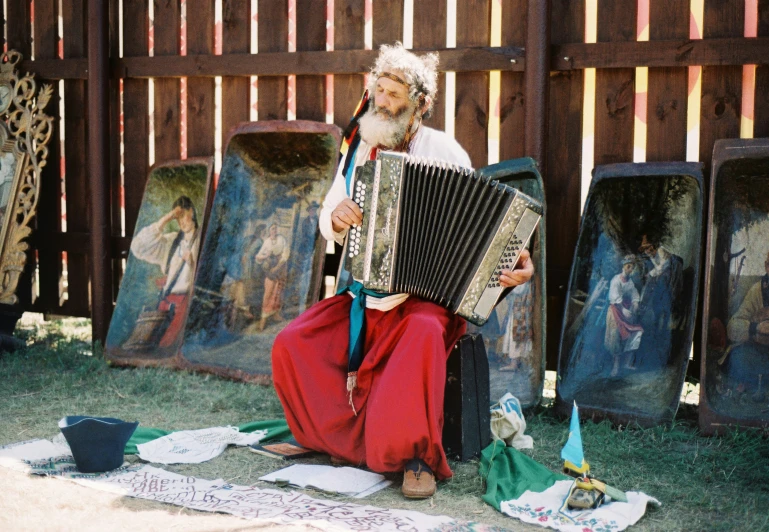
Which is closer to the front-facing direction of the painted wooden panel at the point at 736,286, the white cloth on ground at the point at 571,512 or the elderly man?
the white cloth on ground

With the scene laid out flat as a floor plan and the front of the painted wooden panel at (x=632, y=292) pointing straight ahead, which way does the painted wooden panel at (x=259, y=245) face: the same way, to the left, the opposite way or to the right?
the same way

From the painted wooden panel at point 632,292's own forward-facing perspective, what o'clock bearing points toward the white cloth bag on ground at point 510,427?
The white cloth bag on ground is roughly at 1 o'clock from the painted wooden panel.

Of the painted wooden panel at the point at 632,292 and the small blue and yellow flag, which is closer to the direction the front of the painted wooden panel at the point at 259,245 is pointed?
the small blue and yellow flag

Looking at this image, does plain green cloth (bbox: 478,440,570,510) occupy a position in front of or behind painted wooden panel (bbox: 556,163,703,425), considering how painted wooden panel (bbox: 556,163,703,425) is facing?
in front

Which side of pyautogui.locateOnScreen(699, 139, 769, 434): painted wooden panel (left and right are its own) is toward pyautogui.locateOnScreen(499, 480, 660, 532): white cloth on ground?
front

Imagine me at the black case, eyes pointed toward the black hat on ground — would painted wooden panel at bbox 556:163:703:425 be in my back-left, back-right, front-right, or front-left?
back-right

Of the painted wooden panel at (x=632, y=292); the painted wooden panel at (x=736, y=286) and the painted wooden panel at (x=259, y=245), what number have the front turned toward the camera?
3

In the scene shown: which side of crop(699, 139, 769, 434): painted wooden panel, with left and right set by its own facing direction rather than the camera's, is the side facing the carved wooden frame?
right

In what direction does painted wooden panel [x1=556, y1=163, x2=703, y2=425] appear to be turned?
toward the camera

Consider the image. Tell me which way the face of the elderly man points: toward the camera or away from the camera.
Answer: toward the camera

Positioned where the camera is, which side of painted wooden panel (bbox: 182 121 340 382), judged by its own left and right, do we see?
front
